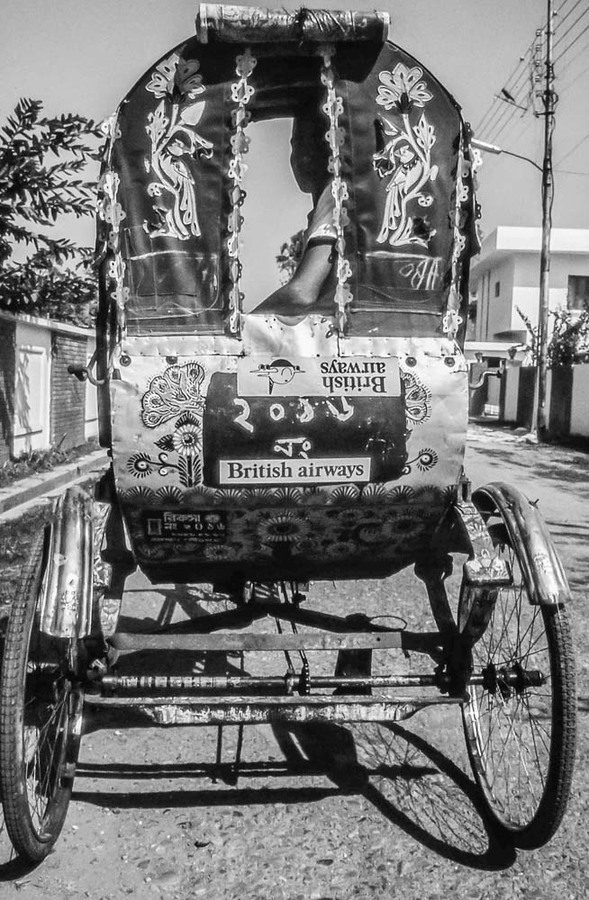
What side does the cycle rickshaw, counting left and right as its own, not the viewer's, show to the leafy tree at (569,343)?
front

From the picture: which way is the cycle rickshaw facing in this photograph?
away from the camera

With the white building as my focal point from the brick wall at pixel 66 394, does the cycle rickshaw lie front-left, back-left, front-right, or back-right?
back-right

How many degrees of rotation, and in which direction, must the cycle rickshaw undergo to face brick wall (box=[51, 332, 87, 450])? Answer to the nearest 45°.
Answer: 0° — it already faces it

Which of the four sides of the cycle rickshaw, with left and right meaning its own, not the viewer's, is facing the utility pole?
front
